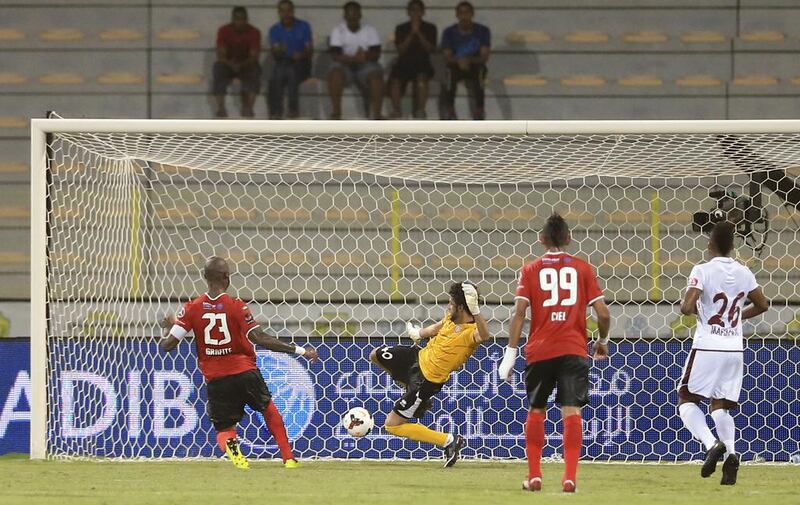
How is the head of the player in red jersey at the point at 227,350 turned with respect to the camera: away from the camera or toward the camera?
away from the camera

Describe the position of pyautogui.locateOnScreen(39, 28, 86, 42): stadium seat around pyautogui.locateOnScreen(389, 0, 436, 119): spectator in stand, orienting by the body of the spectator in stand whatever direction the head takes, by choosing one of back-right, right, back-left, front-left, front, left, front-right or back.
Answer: right

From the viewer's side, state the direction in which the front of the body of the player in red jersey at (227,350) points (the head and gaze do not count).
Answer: away from the camera

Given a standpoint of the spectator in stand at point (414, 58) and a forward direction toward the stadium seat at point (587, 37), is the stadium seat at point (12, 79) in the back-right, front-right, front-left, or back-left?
back-left

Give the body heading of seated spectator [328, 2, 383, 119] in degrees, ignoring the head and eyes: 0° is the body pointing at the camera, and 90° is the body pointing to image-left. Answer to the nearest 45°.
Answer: approximately 0°

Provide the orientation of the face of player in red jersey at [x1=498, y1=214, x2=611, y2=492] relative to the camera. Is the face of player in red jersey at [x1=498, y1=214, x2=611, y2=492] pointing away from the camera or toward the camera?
away from the camera

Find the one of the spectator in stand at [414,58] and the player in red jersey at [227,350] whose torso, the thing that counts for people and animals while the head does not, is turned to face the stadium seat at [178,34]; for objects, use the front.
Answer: the player in red jersey

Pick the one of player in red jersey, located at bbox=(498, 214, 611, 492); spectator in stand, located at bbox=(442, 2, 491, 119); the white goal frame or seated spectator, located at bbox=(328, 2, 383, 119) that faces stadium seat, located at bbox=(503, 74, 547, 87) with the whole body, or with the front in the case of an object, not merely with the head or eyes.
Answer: the player in red jersey

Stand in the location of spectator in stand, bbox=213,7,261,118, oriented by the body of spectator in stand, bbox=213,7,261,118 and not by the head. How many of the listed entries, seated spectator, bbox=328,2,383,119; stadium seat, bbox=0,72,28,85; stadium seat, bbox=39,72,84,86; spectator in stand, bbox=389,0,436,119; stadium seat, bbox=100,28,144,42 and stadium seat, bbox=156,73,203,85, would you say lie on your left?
2

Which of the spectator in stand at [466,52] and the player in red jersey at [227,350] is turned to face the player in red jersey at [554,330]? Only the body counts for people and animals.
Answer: the spectator in stand

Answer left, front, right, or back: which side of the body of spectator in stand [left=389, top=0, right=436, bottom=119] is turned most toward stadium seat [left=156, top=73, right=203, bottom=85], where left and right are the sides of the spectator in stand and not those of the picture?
right

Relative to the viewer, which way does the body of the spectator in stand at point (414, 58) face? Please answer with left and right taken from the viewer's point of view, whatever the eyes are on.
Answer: facing the viewer

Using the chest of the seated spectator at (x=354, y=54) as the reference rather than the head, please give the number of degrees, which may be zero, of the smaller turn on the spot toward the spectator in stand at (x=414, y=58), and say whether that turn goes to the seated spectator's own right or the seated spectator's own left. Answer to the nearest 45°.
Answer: approximately 90° to the seated spectator's own left

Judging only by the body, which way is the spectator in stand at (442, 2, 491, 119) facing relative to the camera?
toward the camera
